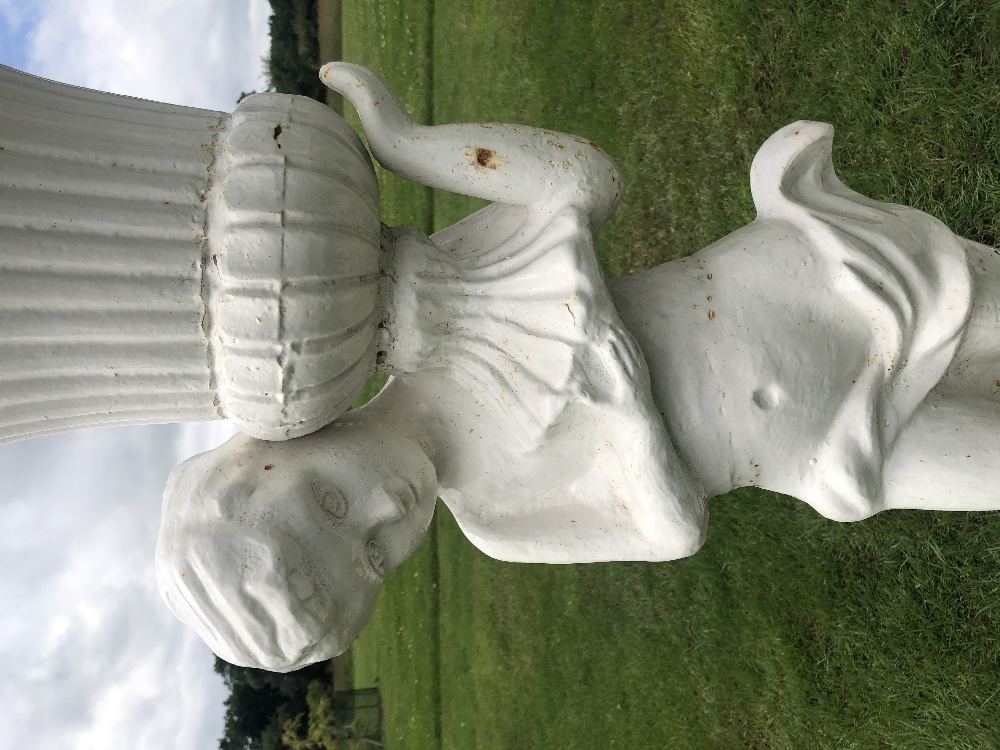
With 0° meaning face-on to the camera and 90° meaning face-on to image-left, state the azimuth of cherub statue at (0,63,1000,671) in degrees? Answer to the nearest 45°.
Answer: approximately 0°
